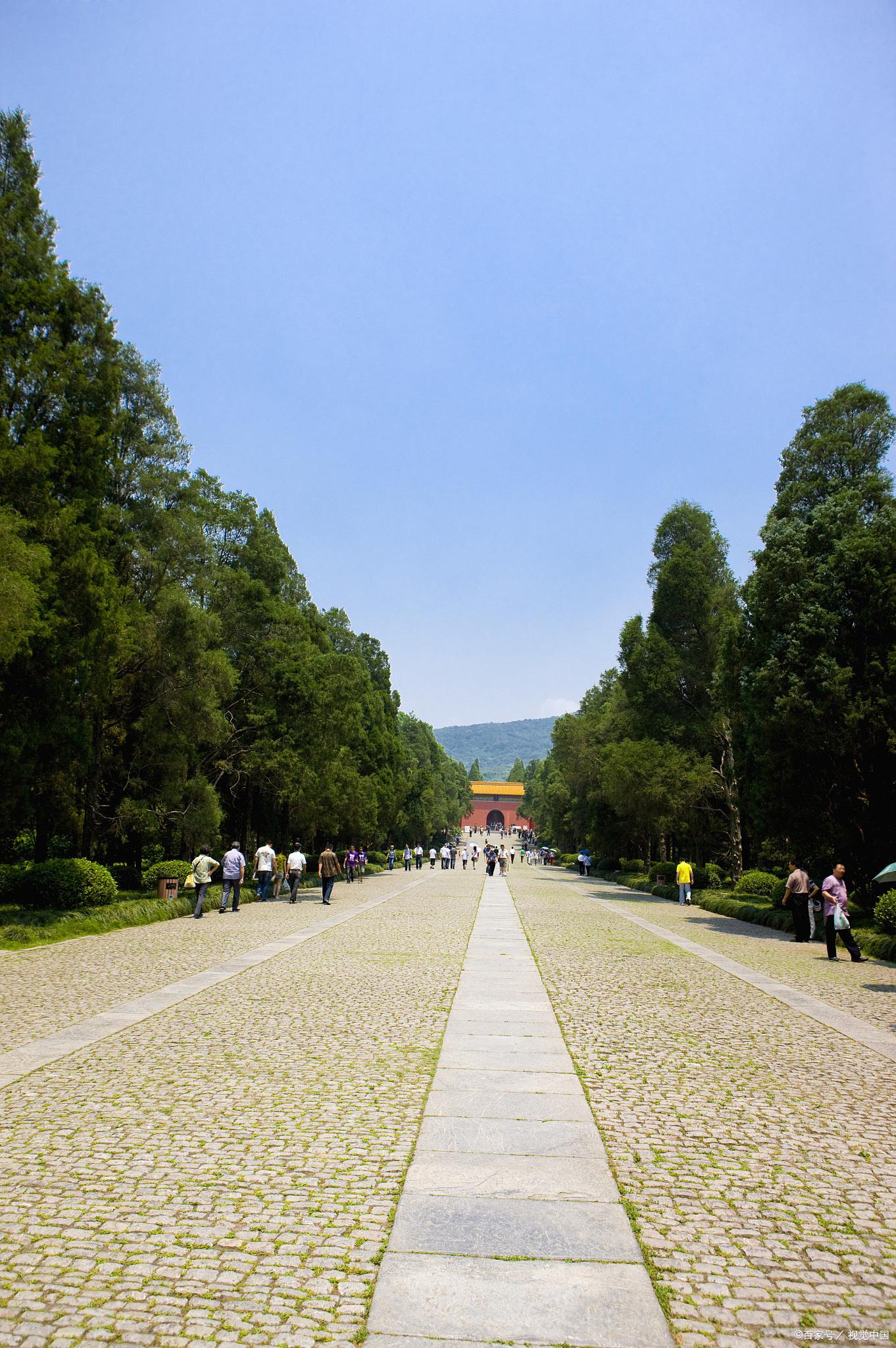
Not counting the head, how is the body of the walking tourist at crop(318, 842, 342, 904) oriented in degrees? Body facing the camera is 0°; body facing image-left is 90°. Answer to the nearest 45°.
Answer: approximately 180°

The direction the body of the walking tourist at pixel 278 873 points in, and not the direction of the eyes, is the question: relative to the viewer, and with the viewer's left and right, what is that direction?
facing away from the viewer

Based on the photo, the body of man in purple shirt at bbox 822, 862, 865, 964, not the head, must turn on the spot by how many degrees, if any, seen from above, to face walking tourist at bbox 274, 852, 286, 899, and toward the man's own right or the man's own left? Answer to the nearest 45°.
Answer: approximately 180°

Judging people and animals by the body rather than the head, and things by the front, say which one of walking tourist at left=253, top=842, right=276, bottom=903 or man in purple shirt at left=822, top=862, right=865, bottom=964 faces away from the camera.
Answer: the walking tourist

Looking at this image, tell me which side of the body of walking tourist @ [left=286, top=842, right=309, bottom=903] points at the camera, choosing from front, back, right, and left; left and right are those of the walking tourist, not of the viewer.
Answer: back

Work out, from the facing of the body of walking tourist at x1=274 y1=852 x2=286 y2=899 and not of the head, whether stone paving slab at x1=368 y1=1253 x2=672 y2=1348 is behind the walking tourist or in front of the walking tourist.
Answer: behind

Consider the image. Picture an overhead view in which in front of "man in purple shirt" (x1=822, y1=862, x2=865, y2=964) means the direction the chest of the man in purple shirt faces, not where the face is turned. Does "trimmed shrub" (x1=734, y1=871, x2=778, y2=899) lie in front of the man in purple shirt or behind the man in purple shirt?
behind
